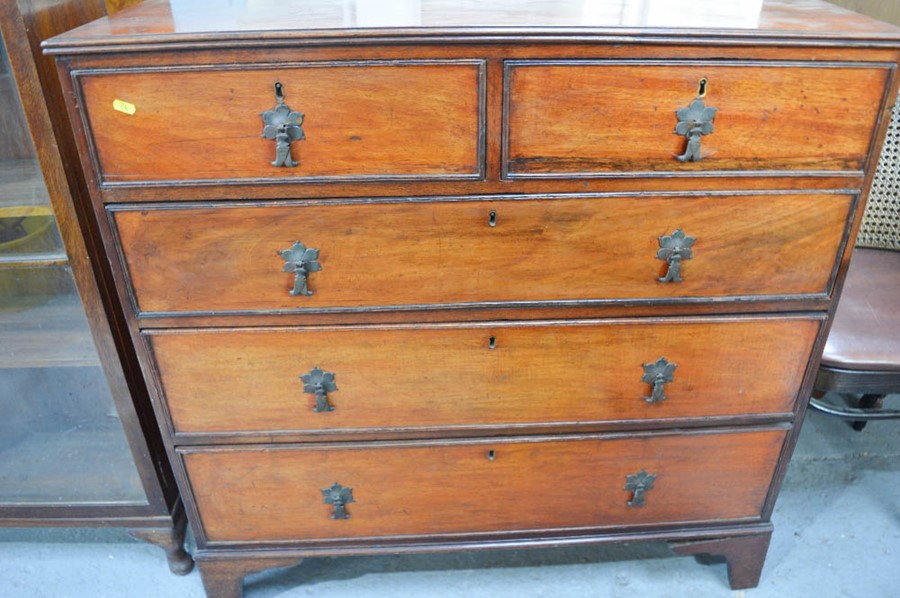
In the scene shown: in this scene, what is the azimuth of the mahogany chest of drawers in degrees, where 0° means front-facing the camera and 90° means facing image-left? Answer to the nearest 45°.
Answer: approximately 0°

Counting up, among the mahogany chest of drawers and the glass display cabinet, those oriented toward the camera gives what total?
2

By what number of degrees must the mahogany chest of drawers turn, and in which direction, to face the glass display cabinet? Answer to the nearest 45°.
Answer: approximately 90° to its right

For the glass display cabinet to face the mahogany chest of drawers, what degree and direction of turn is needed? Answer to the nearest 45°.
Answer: approximately 45° to its left
